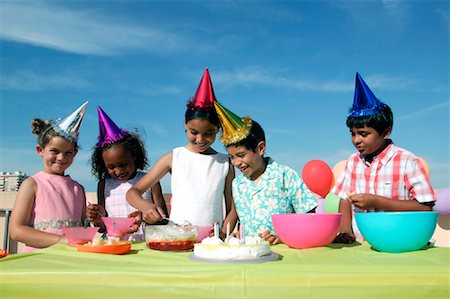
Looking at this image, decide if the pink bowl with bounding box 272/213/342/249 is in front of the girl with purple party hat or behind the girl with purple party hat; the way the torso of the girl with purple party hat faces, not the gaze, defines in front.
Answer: in front

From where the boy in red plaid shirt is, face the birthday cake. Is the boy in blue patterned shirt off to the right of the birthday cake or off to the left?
right

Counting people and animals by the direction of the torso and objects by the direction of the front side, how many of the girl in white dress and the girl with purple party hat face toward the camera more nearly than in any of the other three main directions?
2

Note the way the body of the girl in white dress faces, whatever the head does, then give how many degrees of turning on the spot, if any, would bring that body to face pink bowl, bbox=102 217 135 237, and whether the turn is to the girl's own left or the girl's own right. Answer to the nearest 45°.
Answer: approximately 45° to the girl's own right

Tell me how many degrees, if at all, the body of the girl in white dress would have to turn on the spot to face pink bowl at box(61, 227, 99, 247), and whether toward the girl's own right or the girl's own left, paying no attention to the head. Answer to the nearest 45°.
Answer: approximately 45° to the girl's own right

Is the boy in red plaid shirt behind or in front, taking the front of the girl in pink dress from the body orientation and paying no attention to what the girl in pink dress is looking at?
in front

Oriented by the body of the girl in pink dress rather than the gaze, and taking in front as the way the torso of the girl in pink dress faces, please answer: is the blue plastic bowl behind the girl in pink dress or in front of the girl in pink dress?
in front

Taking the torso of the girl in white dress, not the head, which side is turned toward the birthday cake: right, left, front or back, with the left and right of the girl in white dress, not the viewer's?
front

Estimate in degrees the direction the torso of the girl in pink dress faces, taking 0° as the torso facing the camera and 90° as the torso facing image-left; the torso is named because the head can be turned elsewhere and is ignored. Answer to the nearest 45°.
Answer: approximately 315°

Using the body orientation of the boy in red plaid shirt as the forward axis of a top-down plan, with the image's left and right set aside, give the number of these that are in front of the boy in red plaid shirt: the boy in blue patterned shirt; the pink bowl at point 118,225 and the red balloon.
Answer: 2
